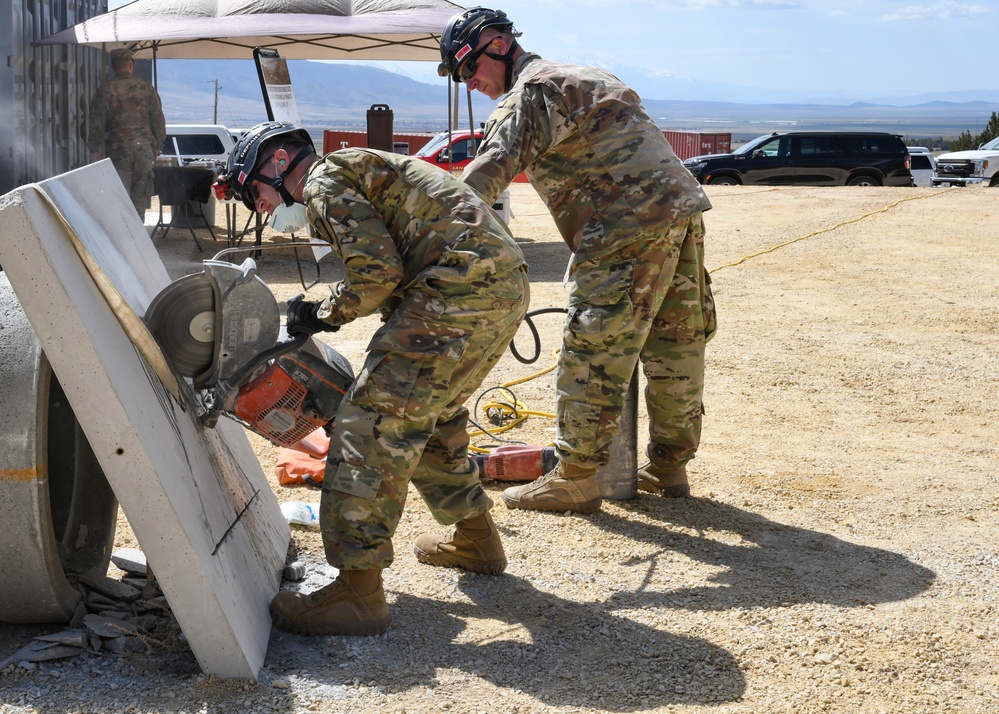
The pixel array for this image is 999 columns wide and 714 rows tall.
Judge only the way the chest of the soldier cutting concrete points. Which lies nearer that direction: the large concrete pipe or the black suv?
the large concrete pipe

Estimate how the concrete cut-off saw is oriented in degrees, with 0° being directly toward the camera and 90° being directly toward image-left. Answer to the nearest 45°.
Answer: approximately 90°

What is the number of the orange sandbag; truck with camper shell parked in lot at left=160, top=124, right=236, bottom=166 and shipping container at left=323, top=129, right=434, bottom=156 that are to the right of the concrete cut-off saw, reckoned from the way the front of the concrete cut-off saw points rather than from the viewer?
3

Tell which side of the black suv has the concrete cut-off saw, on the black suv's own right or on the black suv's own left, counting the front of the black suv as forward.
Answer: on the black suv's own left

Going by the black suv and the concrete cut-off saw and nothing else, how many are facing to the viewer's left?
2

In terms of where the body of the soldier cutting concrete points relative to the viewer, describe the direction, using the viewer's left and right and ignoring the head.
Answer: facing to the left of the viewer

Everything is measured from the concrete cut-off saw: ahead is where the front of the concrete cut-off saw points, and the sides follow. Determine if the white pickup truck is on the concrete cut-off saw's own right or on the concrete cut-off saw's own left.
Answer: on the concrete cut-off saw's own right
